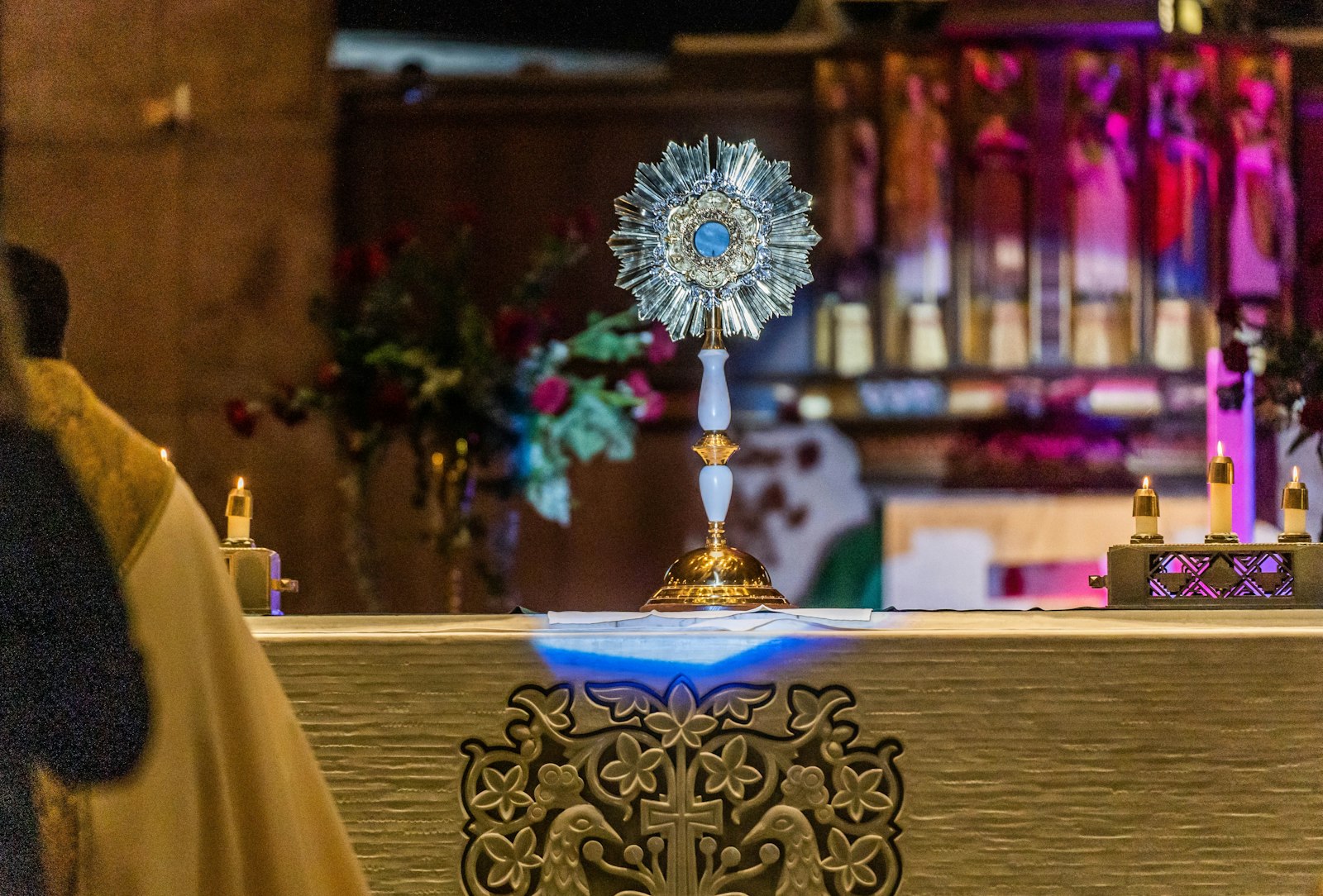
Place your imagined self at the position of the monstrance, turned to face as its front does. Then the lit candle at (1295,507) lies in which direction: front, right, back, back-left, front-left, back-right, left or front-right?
left

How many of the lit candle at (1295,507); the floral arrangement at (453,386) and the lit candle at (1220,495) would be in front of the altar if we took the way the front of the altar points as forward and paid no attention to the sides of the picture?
0

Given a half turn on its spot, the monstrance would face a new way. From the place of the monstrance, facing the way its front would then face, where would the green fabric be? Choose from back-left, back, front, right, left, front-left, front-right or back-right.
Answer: front

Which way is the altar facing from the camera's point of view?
toward the camera

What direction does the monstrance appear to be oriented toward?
toward the camera

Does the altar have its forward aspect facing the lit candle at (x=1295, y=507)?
no

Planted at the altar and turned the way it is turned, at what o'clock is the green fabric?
The green fabric is roughly at 6 o'clock from the altar.

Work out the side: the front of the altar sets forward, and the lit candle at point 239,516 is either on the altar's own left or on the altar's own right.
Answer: on the altar's own right
